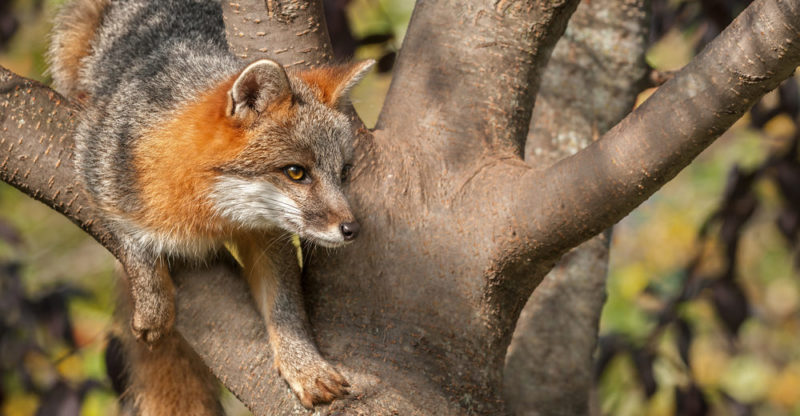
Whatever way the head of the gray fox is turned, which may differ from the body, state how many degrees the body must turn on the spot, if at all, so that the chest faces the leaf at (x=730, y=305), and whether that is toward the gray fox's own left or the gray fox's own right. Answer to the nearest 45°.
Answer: approximately 45° to the gray fox's own left

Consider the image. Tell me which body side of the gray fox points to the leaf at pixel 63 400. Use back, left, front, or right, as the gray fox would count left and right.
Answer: back

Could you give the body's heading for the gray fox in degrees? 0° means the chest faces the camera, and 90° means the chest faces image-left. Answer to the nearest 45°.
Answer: approximately 315°

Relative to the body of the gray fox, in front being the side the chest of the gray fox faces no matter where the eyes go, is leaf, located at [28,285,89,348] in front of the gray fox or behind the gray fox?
behind

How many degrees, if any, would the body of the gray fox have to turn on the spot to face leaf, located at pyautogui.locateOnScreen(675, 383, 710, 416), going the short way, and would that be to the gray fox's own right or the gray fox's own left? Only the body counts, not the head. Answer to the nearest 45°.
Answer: approximately 45° to the gray fox's own left
